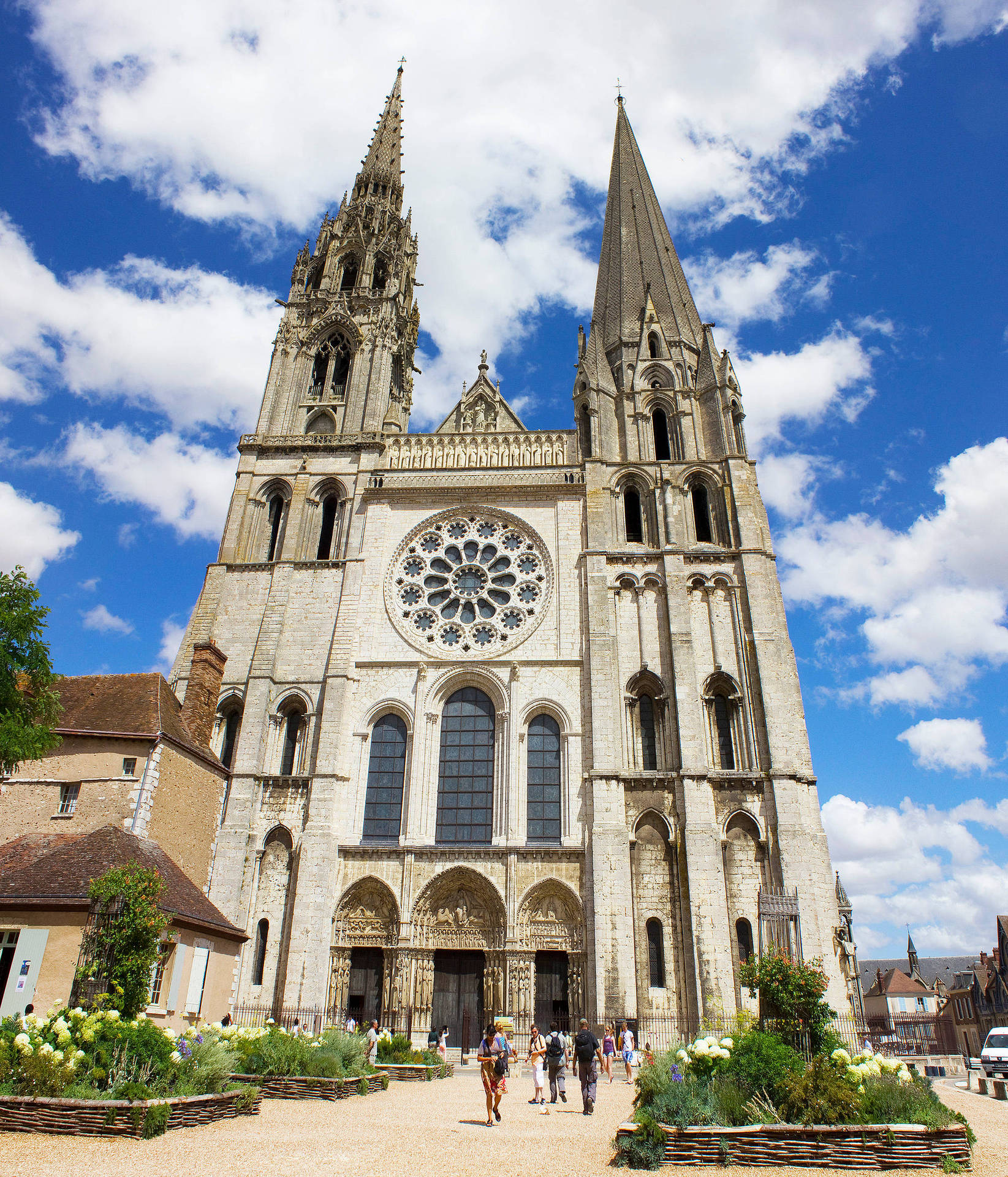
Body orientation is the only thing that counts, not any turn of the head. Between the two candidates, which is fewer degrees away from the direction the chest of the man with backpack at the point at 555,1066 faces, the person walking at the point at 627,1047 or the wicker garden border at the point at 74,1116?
the person walking

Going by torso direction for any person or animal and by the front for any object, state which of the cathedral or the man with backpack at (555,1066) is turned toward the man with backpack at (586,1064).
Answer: the cathedral

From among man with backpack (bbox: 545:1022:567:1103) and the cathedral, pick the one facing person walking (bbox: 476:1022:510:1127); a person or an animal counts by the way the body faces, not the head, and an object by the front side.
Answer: the cathedral

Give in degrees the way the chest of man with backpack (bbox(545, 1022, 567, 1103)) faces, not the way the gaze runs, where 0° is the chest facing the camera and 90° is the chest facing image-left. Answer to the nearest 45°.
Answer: approximately 180°

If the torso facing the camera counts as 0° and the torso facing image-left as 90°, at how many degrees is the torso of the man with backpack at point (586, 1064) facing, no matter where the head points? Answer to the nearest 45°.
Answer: approximately 180°

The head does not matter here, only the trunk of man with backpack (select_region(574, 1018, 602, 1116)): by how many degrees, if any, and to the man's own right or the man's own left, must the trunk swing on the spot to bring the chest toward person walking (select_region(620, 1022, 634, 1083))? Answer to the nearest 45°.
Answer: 0° — they already face them

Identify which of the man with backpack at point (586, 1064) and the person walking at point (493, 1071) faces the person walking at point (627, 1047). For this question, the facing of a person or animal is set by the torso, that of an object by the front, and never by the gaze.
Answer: the man with backpack

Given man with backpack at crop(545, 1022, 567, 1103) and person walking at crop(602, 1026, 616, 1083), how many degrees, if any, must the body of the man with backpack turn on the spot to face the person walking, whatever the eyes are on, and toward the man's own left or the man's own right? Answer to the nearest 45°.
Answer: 0° — they already face them

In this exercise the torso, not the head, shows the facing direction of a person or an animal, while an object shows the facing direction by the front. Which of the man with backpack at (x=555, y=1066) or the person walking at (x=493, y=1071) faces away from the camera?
the man with backpack

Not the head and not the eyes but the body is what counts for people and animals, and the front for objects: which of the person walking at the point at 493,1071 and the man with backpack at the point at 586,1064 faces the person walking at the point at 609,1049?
the man with backpack

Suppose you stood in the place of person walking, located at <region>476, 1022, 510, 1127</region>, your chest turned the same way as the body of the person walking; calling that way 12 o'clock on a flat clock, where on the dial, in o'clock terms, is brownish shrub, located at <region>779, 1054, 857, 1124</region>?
The brownish shrub is roughly at 10 o'clock from the person walking.
